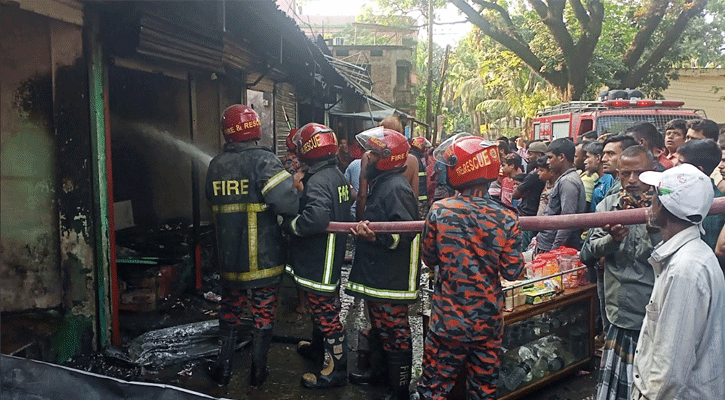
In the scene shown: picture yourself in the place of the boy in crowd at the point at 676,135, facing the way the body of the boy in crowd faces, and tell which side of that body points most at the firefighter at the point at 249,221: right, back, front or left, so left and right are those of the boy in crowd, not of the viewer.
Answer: front

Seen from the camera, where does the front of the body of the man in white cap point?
to the viewer's left

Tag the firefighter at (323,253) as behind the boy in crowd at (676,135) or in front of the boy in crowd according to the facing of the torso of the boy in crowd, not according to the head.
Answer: in front

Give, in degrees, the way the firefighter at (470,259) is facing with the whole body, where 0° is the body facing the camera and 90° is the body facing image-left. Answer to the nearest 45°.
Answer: approximately 135°

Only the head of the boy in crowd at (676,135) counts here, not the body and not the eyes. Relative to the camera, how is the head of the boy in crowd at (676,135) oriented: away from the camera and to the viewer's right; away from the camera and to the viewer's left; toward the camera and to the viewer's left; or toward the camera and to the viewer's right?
toward the camera and to the viewer's left

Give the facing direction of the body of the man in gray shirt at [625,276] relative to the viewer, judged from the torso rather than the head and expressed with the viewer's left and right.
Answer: facing the viewer and to the left of the viewer

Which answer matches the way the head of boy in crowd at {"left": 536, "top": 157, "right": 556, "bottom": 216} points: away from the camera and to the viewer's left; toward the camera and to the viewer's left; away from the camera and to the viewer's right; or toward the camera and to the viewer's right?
toward the camera and to the viewer's left

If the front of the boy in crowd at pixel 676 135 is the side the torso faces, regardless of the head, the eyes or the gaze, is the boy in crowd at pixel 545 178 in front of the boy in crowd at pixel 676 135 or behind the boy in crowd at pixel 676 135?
in front

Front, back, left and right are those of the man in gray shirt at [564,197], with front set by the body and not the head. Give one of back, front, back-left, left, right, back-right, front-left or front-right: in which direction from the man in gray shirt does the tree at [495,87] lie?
right
